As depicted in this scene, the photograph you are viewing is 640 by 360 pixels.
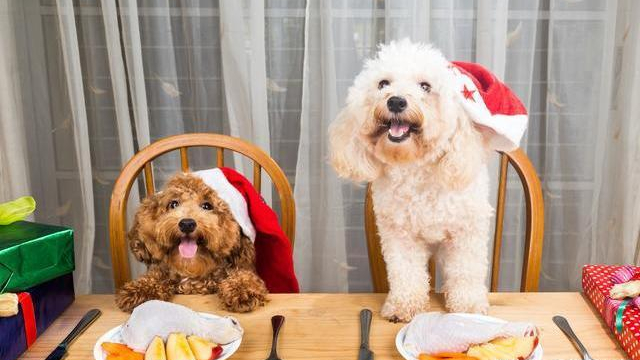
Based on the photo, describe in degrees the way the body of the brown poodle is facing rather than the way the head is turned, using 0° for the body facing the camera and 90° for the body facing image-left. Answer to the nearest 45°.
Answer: approximately 0°

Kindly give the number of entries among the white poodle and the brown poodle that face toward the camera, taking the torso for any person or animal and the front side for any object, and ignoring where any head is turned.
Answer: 2

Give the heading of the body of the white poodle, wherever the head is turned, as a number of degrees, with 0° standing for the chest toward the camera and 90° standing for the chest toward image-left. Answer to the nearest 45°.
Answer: approximately 0°

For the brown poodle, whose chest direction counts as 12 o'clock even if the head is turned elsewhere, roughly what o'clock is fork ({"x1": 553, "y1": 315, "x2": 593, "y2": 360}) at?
The fork is roughly at 10 o'clock from the brown poodle.

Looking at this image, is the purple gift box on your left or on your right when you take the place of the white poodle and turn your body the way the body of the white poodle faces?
on your right

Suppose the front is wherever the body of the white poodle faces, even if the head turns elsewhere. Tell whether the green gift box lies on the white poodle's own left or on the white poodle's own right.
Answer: on the white poodle's own right
